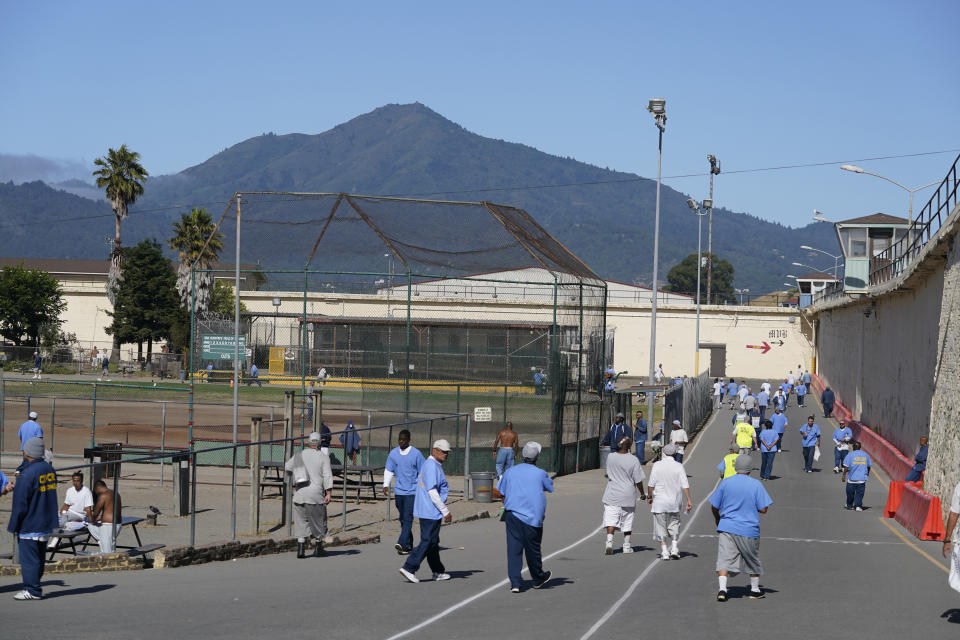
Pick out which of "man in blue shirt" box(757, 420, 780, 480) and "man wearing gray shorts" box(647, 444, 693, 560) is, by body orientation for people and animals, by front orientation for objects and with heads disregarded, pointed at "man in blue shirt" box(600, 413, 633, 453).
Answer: the man wearing gray shorts

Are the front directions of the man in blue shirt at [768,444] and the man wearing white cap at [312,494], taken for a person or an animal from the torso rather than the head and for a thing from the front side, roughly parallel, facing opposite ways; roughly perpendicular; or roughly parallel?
roughly parallel

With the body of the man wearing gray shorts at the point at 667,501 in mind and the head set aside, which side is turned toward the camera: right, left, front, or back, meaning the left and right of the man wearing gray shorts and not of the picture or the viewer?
back

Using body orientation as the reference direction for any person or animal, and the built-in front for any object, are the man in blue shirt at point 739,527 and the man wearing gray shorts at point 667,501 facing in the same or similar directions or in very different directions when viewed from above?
same or similar directions

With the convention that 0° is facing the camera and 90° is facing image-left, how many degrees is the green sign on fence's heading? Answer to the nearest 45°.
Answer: approximately 0°

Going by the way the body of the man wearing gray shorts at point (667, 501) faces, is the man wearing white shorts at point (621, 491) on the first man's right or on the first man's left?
on the first man's left

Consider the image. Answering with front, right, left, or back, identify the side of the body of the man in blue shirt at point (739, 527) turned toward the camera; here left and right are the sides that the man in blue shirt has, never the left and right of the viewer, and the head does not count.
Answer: back

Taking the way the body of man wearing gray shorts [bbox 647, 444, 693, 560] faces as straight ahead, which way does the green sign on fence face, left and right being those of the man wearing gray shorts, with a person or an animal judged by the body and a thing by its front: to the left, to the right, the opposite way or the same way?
the opposite way

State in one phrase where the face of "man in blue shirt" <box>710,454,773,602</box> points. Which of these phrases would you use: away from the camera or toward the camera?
away from the camera

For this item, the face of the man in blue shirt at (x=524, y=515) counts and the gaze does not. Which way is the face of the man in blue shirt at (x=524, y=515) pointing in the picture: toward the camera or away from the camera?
away from the camera
